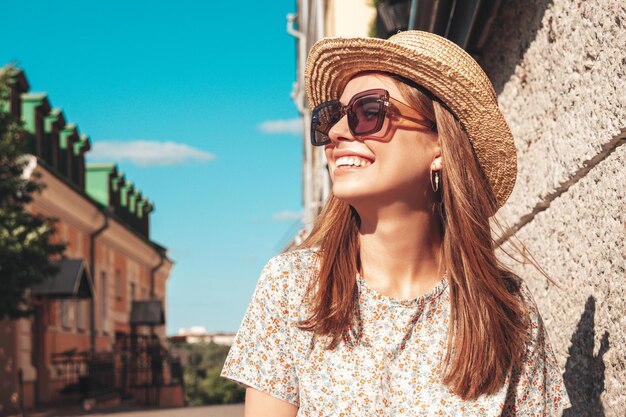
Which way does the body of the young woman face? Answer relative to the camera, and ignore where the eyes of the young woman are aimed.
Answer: toward the camera

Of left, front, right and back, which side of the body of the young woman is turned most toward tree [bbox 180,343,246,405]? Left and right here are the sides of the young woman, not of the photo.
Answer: back

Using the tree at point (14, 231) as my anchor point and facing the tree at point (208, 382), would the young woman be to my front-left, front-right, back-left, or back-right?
back-right

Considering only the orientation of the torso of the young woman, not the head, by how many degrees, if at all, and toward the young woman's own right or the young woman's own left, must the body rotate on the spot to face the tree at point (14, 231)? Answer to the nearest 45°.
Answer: approximately 135° to the young woman's own right

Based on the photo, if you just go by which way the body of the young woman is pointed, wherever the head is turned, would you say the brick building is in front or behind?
behind
